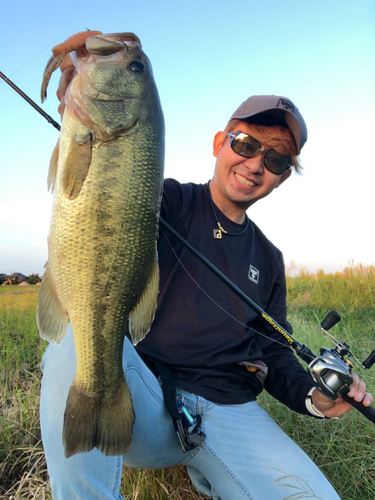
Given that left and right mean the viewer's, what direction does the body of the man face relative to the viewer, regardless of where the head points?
facing the viewer
